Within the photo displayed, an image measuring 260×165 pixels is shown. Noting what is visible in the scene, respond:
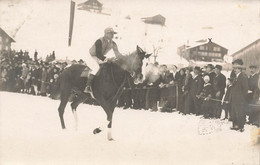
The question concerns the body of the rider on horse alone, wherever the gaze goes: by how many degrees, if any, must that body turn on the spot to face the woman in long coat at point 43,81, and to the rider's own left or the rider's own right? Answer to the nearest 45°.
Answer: approximately 180°

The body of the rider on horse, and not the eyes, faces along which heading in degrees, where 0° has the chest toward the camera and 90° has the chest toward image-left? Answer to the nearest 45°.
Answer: approximately 315°

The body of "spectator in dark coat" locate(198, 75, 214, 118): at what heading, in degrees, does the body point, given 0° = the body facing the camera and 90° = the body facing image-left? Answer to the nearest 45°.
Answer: approximately 45°

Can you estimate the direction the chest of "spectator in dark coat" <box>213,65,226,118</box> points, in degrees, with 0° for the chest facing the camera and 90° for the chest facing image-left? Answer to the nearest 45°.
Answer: approximately 45°

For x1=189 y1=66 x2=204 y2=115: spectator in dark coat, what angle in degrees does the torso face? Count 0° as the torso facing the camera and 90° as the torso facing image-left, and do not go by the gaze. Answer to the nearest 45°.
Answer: approximately 45°

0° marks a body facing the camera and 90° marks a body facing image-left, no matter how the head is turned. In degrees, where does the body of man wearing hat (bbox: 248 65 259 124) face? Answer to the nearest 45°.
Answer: approximately 45°

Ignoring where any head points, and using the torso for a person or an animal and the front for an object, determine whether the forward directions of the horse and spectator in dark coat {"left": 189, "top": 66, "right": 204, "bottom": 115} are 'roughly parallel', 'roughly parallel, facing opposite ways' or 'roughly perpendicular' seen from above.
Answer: roughly perpendicular

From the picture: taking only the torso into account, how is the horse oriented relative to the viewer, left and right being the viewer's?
facing the viewer and to the right of the viewer

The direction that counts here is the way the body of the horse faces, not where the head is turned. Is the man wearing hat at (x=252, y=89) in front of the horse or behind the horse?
in front
